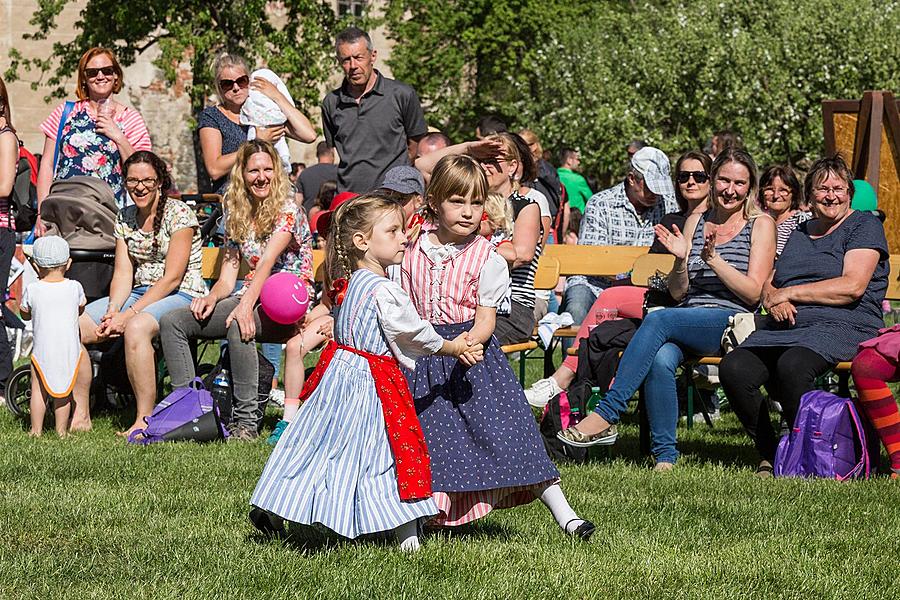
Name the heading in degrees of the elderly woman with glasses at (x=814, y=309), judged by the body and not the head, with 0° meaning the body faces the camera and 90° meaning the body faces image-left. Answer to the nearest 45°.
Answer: approximately 45°

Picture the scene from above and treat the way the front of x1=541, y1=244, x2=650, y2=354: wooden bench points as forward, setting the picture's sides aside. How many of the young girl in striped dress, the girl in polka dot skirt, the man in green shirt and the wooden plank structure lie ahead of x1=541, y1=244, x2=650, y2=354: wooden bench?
2

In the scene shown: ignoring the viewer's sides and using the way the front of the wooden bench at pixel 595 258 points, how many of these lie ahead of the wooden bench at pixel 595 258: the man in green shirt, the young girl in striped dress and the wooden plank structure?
1

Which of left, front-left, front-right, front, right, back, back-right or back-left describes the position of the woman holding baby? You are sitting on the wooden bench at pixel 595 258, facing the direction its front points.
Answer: right

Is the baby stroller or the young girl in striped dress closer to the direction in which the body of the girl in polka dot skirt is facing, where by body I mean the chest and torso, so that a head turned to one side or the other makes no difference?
the young girl in striped dress

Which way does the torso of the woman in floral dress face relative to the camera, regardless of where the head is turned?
toward the camera

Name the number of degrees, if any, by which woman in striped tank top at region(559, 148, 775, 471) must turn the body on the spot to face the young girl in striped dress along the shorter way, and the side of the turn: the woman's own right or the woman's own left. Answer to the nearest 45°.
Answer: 0° — they already face them

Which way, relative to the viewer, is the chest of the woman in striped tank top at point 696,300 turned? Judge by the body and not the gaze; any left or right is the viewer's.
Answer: facing the viewer and to the left of the viewer

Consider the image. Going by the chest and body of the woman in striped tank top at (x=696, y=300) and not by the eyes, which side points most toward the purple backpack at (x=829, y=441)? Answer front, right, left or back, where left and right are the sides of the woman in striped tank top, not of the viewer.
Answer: left

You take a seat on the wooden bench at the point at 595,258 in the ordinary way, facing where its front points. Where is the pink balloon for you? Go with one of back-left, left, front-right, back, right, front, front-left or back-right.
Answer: front-right

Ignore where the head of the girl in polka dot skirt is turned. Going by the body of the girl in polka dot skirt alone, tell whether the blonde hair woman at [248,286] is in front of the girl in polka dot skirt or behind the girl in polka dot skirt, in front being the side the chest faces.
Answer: behind

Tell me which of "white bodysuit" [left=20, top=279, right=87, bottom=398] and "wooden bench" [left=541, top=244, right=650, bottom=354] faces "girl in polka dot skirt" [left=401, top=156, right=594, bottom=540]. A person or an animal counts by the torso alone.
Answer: the wooden bench
